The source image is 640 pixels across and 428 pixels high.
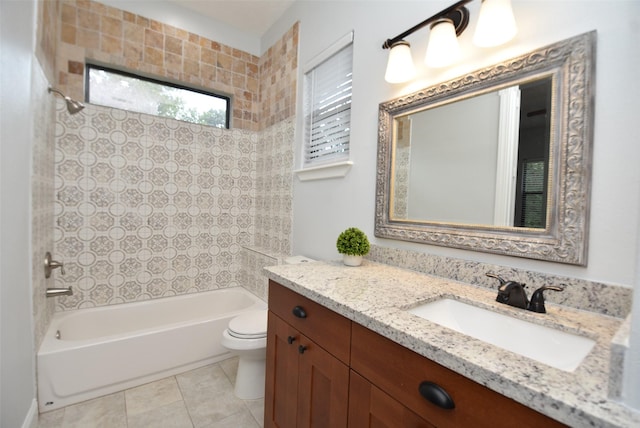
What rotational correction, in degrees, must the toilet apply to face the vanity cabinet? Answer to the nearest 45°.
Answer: approximately 45° to its left

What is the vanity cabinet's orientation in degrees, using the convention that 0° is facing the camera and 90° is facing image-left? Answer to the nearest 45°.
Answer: approximately 45°

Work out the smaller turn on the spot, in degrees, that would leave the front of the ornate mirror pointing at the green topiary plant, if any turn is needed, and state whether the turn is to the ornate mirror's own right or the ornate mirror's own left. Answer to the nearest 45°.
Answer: approximately 45° to the ornate mirror's own right

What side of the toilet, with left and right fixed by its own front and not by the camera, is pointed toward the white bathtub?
right

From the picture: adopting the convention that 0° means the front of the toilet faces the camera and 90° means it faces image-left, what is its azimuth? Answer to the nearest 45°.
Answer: approximately 45°

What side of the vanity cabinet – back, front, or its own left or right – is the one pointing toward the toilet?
right
